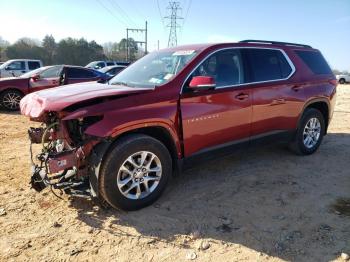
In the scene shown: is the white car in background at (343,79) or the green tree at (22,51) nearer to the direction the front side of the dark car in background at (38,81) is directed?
the green tree

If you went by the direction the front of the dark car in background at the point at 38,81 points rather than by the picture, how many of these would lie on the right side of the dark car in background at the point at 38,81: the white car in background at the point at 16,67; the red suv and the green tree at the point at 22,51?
2

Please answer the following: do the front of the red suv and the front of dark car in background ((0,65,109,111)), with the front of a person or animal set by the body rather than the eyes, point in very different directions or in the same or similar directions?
same or similar directions

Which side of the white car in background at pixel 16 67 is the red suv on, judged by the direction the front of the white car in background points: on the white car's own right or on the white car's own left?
on the white car's own left

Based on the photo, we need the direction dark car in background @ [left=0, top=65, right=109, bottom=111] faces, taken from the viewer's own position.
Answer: facing to the left of the viewer

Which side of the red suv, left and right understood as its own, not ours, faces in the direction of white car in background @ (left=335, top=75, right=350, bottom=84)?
back

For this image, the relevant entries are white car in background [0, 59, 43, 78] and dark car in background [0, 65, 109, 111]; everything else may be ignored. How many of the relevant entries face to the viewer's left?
2

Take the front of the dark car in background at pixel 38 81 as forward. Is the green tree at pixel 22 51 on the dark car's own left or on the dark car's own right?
on the dark car's own right

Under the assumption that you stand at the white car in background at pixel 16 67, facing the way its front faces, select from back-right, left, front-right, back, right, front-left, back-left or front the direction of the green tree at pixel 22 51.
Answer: right

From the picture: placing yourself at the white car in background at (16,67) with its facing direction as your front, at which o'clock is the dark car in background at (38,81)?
The dark car in background is roughly at 9 o'clock from the white car in background.

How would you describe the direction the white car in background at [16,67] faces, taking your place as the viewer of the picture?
facing to the left of the viewer
